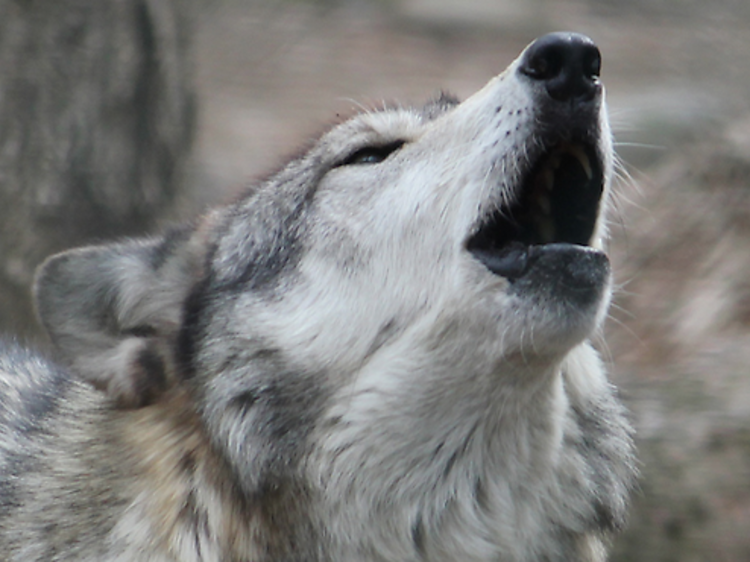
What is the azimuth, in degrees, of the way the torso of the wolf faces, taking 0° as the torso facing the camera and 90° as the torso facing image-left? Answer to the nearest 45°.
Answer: approximately 315°

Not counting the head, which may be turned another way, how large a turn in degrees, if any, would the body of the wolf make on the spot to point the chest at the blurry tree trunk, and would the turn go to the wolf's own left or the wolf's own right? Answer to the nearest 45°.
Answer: approximately 135° to the wolf's own left
